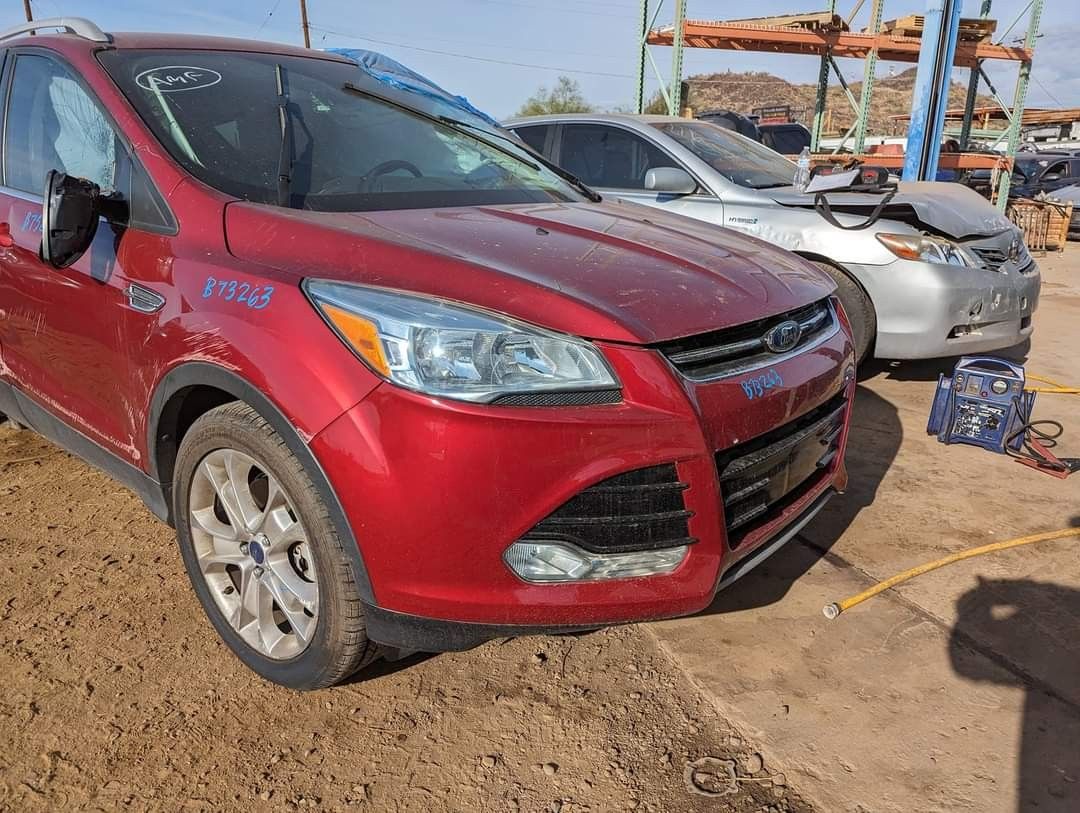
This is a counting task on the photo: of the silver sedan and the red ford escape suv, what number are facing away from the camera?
0

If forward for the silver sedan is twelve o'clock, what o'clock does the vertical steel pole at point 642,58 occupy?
The vertical steel pole is roughly at 7 o'clock from the silver sedan.

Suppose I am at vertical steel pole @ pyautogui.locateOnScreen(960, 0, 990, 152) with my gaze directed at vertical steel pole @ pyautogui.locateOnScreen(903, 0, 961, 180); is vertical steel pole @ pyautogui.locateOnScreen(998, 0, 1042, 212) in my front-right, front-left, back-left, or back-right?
front-left

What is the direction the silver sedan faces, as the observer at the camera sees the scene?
facing the viewer and to the right of the viewer

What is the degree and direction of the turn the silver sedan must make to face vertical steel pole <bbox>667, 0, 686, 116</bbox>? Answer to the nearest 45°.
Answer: approximately 135° to its left

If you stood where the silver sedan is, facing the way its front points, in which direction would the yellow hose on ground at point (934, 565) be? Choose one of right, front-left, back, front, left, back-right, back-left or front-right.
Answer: front-right

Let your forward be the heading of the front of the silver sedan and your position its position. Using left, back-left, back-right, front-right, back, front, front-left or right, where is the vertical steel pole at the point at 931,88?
front-left

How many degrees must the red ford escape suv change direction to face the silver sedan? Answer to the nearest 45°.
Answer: approximately 90° to its left

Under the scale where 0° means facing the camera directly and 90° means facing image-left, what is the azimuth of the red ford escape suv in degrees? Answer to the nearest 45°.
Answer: approximately 315°

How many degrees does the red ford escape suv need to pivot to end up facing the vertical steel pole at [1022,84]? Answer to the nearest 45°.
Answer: approximately 90° to its left

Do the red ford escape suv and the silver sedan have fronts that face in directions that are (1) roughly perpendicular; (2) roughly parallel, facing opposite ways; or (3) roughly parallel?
roughly parallel

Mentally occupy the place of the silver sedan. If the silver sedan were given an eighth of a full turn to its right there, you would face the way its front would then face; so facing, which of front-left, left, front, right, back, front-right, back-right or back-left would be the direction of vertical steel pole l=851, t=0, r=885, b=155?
back

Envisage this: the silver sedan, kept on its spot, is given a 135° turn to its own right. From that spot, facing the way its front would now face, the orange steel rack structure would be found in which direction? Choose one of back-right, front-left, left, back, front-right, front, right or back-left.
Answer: right

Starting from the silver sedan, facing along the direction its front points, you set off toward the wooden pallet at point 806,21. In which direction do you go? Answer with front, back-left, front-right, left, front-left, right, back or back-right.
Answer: back-left

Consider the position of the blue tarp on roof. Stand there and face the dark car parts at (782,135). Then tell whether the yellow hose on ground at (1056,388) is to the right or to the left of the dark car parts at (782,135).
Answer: right
